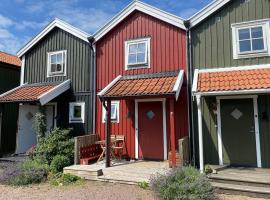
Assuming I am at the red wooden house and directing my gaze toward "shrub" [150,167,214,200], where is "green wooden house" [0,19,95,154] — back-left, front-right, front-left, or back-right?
back-right

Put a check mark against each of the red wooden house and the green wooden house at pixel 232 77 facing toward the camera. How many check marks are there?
2

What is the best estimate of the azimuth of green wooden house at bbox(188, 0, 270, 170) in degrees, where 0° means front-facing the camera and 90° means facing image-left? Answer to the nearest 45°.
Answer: approximately 0°

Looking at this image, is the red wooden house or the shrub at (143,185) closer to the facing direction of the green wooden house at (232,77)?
the shrub

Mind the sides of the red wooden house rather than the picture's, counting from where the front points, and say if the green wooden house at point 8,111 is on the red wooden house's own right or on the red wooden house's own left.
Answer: on the red wooden house's own right

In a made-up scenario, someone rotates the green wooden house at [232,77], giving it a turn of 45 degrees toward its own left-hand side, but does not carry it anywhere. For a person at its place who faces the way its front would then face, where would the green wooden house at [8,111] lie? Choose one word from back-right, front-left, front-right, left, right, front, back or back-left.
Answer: back-right

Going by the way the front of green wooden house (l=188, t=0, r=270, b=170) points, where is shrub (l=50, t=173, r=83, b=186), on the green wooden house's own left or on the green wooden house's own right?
on the green wooden house's own right

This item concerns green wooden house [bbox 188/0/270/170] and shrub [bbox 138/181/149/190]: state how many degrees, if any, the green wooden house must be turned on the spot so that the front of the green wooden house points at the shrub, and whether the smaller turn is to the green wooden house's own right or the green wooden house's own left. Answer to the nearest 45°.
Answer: approximately 45° to the green wooden house's own right

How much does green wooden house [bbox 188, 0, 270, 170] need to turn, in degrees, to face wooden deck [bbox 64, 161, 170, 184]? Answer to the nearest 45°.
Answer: approximately 45° to its right

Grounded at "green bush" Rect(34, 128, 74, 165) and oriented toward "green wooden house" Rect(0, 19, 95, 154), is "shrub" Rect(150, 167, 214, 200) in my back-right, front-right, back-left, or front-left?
back-right

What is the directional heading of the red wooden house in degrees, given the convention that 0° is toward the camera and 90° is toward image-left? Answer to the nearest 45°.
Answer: approximately 0°
